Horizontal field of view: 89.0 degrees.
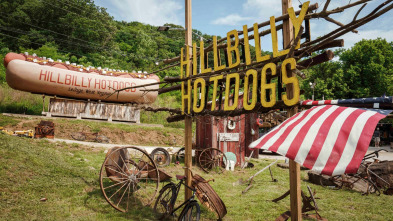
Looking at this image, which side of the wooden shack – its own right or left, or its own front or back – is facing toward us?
front

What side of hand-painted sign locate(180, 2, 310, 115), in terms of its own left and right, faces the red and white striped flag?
left

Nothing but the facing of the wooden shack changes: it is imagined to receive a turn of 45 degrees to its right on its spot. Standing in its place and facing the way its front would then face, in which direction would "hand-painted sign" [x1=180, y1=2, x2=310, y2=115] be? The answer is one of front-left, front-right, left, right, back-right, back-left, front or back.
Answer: front-left

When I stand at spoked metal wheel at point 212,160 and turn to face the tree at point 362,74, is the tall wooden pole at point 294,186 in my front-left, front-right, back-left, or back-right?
back-right

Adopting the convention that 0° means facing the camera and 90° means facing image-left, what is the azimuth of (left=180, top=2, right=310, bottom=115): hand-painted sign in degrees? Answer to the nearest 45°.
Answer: approximately 45°

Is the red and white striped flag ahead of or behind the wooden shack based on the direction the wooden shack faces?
ahead

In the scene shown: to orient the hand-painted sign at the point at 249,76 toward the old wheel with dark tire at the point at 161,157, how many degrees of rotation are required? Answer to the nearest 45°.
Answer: approximately 90° to its right

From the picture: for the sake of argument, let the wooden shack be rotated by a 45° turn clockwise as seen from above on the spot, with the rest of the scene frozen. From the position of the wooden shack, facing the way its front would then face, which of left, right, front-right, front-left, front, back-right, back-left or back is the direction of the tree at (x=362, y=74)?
back

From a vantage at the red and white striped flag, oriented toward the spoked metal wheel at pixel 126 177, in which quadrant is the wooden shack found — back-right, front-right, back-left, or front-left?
front-right

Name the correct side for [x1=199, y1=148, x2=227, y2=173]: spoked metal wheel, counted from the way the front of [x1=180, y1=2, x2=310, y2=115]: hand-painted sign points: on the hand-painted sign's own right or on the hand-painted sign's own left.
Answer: on the hand-painted sign's own right

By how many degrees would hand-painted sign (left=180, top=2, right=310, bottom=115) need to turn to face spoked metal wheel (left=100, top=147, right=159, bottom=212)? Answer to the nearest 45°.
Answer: approximately 90° to its right
